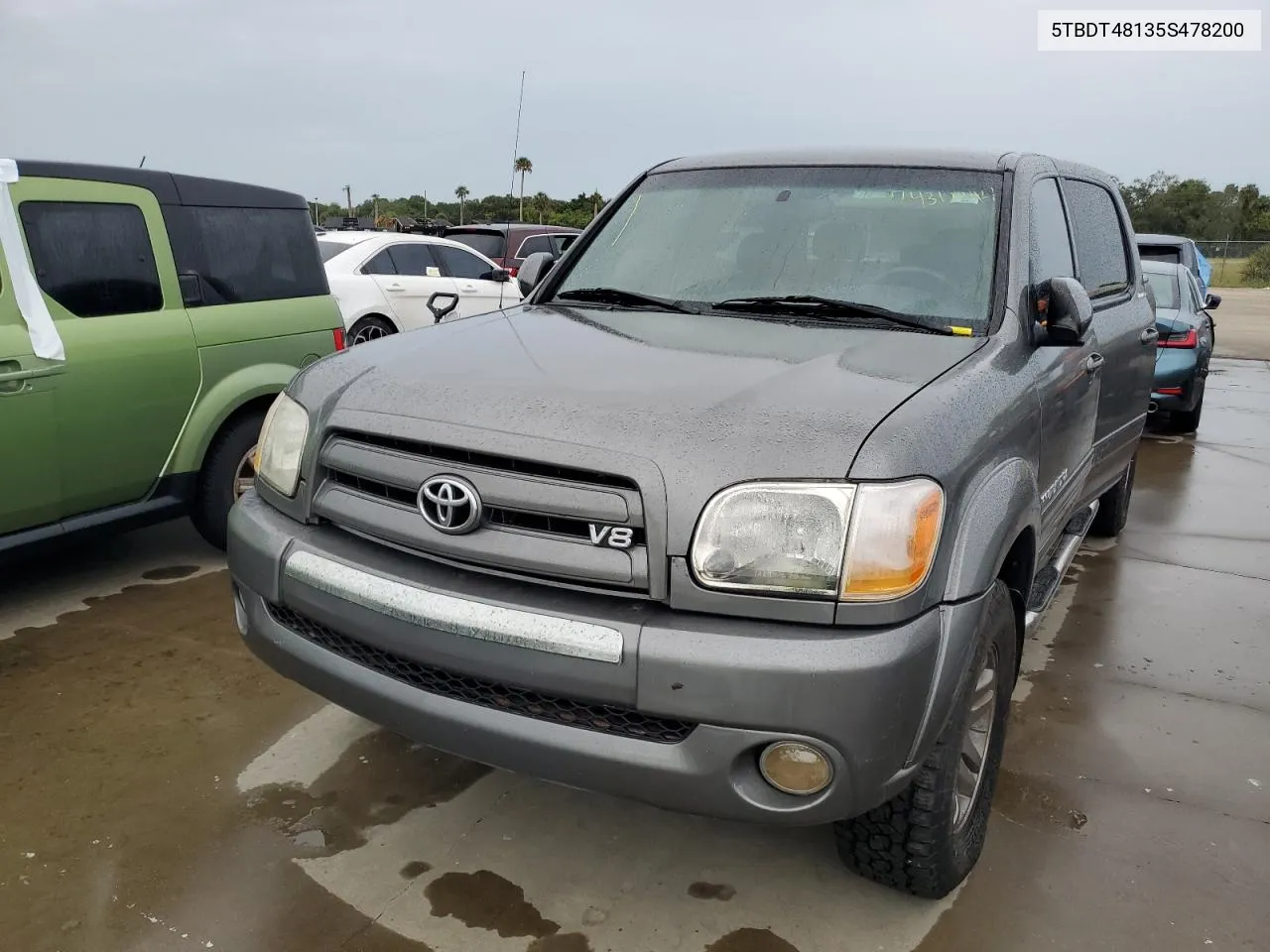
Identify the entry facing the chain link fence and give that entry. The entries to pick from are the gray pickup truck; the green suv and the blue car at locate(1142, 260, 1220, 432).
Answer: the blue car

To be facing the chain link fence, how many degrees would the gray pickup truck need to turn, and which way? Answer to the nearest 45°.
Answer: approximately 180°

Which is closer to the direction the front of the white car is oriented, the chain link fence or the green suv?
the chain link fence

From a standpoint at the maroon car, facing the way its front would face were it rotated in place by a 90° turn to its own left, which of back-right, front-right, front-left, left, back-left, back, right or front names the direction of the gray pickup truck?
back-left

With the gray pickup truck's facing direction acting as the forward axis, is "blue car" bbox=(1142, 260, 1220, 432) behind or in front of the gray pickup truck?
behind

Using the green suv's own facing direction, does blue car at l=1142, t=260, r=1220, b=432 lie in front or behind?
behind

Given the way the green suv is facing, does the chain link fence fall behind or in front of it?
behind

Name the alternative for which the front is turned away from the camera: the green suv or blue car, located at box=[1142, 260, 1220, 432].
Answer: the blue car

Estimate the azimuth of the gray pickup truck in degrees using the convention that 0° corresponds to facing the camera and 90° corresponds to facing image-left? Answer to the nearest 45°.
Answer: approximately 45°

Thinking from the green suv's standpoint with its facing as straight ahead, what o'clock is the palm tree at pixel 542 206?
The palm tree is roughly at 5 o'clock from the green suv.

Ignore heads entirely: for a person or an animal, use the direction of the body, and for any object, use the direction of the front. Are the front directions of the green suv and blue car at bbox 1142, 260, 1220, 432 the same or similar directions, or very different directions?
very different directions

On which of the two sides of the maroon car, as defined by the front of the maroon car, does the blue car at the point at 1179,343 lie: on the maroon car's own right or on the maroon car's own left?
on the maroon car's own right

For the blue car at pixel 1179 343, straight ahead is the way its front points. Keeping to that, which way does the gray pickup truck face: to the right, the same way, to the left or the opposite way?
the opposite way

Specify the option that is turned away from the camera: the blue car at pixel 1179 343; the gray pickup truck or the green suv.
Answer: the blue car

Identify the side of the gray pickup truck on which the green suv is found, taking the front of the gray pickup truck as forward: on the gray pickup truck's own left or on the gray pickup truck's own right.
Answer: on the gray pickup truck's own right

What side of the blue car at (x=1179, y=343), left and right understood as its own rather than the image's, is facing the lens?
back
